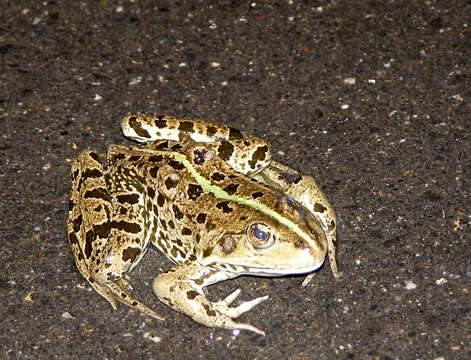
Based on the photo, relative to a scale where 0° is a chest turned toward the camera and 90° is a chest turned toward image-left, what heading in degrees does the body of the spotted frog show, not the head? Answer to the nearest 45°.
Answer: approximately 315°
